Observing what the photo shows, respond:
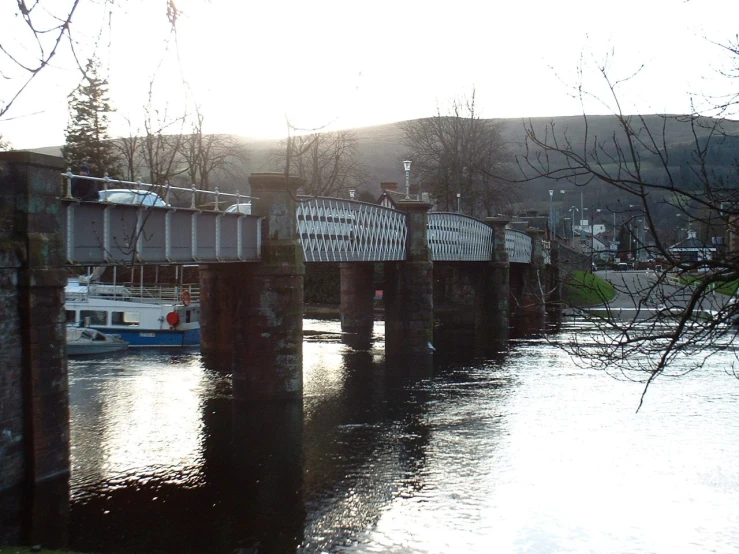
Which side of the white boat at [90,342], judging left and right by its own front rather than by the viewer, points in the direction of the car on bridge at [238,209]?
right

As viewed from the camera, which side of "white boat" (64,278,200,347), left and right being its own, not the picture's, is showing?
left

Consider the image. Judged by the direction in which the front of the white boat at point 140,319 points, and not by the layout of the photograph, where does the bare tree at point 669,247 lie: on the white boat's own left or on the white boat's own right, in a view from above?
on the white boat's own left

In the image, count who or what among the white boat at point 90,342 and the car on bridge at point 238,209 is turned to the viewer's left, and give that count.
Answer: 1

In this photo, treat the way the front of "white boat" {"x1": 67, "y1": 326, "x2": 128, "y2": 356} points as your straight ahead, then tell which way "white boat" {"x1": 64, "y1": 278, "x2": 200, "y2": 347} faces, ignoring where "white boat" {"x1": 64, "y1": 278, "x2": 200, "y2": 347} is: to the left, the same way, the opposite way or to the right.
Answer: the opposite way

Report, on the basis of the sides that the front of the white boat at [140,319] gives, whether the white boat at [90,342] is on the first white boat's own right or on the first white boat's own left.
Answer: on the first white boat's own left

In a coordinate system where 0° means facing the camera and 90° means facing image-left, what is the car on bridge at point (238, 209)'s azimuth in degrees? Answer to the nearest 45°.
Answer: approximately 90°
